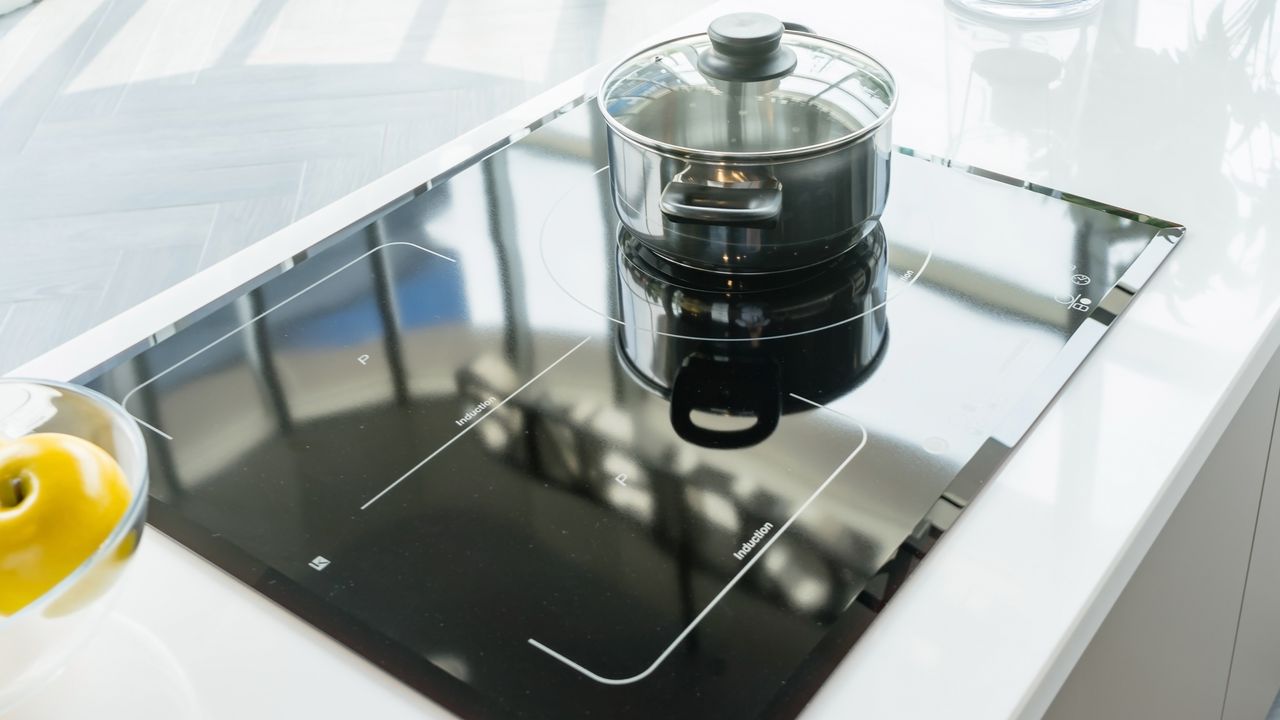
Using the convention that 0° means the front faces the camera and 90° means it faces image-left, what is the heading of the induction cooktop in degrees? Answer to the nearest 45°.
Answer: approximately 315°

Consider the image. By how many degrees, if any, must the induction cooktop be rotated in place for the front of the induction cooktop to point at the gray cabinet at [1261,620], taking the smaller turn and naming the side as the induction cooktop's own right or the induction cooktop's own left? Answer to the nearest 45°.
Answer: approximately 45° to the induction cooktop's own left
